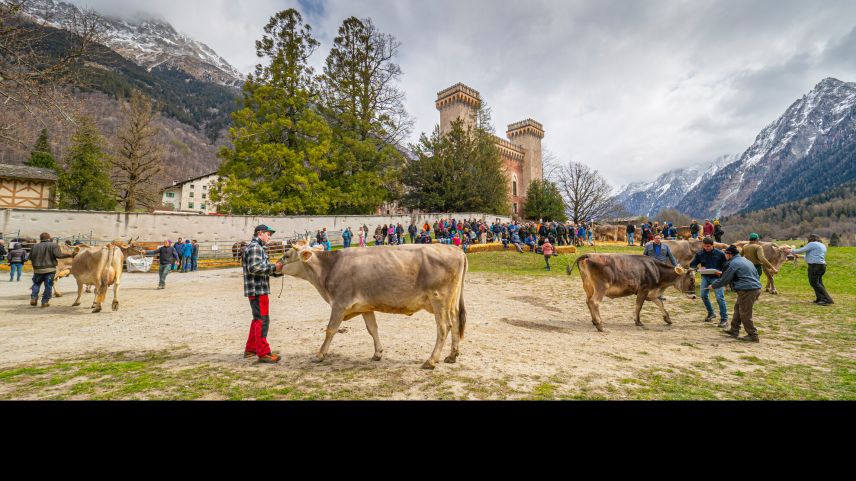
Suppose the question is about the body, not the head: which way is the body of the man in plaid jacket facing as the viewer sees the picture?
to the viewer's right

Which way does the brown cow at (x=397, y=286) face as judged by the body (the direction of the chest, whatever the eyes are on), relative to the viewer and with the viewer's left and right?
facing to the left of the viewer

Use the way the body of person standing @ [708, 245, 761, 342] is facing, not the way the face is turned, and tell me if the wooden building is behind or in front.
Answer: in front

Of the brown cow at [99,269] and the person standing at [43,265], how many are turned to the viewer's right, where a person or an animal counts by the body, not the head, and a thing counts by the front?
0

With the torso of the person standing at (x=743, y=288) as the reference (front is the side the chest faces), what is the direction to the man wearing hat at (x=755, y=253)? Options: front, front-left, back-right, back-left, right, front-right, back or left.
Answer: right

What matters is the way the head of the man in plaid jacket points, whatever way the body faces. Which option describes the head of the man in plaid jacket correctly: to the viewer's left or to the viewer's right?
to the viewer's right

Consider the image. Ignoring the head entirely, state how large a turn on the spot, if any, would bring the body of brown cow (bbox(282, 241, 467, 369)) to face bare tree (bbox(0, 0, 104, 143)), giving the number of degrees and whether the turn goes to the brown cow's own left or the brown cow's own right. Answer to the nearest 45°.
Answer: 0° — it already faces it
